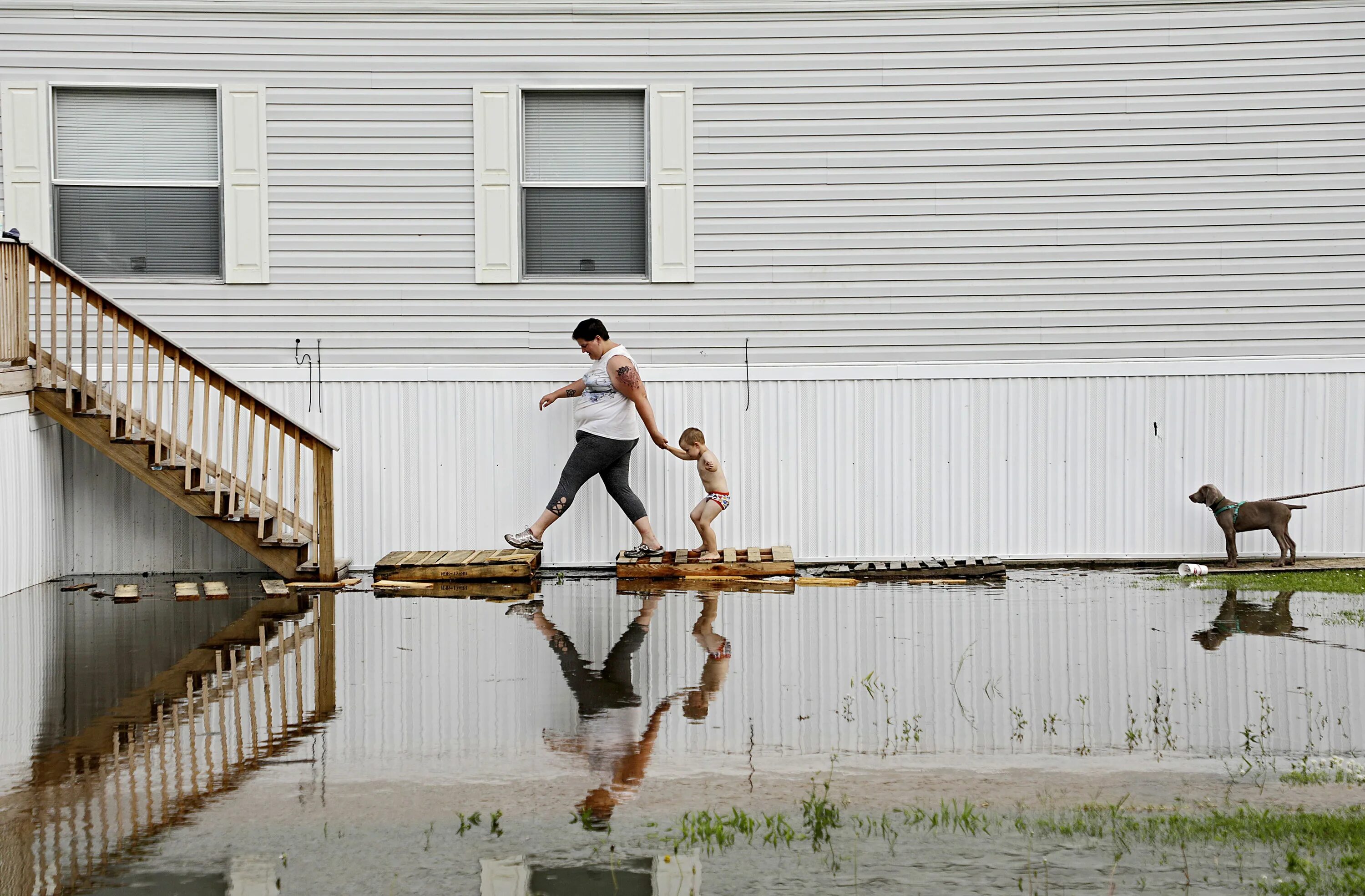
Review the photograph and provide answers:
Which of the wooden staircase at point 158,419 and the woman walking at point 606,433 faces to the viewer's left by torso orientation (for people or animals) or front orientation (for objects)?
the woman walking

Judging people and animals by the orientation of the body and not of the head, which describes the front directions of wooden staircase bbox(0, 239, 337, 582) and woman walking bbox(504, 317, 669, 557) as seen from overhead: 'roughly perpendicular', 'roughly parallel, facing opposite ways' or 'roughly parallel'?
roughly parallel, facing opposite ways

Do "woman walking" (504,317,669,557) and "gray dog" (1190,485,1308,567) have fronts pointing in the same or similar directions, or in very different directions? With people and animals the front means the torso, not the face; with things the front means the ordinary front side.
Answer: same or similar directions

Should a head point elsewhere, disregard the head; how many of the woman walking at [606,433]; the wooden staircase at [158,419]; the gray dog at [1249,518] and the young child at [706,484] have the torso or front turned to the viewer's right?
1

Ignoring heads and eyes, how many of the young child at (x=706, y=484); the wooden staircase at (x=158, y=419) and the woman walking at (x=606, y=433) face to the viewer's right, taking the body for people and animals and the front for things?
1

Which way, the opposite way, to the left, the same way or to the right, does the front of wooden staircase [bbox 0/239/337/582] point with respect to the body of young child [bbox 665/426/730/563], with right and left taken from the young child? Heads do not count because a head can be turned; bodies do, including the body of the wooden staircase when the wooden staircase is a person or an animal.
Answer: the opposite way

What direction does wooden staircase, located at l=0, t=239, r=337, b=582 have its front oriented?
to the viewer's right

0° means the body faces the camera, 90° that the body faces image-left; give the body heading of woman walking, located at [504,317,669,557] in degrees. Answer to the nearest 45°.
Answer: approximately 90°

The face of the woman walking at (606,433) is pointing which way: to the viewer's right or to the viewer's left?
to the viewer's left

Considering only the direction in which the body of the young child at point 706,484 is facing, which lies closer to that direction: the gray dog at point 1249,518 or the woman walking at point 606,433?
the woman walking

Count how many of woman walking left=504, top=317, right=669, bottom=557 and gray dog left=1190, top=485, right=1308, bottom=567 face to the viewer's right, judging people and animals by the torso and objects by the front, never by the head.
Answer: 0

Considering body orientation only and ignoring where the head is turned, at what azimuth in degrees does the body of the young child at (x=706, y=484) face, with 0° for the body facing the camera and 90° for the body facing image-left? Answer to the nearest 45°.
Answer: approximately 90°

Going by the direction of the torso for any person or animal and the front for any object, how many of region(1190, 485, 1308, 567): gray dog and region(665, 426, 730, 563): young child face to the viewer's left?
2

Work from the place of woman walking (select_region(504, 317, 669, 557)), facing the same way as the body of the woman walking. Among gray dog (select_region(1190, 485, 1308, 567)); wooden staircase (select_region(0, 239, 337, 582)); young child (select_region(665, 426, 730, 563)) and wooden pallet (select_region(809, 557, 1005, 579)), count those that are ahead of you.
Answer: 1

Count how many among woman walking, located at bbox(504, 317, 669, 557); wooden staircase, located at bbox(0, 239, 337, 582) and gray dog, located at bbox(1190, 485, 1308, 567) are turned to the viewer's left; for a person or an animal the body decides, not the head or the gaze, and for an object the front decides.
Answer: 2

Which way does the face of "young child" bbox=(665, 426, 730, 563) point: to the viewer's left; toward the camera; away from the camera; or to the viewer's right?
to the viewer's left

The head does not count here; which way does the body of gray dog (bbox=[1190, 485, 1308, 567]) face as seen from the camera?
to the viewer's left
